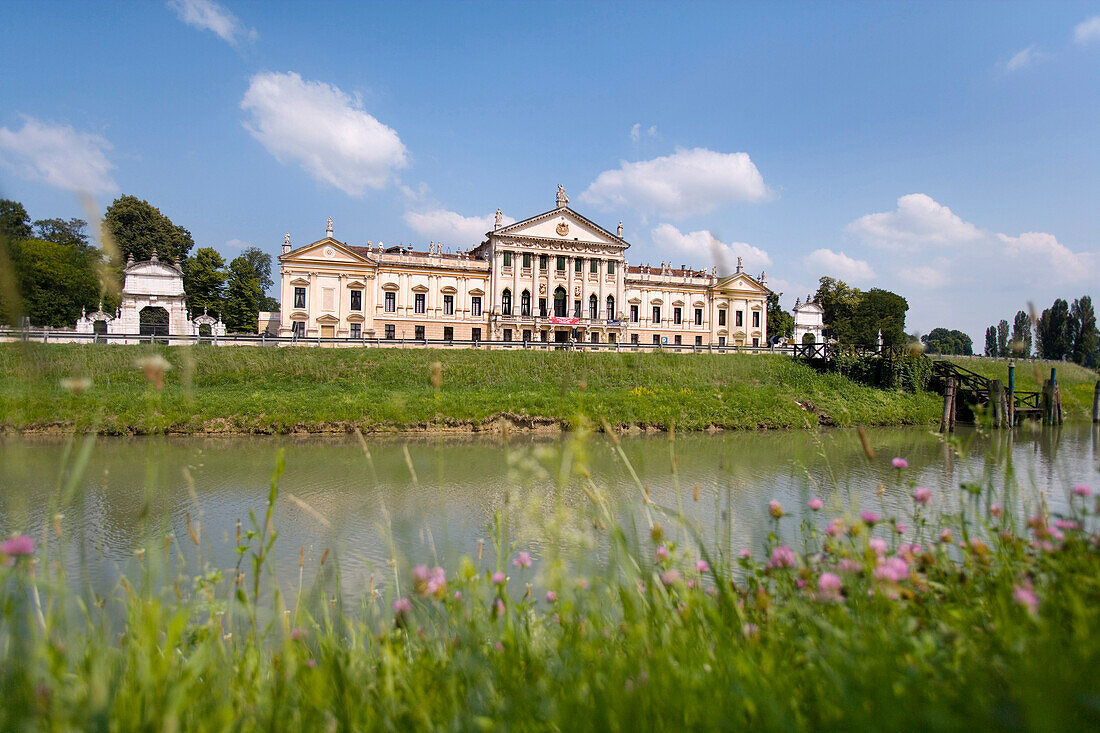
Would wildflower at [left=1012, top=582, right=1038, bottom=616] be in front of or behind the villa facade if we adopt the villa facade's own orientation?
in front

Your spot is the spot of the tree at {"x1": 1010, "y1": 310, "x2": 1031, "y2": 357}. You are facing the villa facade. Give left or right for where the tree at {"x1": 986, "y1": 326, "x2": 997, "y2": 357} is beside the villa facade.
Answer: right

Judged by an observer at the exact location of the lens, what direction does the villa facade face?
facing the viewer and to the right of the viewer

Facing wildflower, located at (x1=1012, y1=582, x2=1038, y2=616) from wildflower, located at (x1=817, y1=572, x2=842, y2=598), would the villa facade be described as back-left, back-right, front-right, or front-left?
back-left

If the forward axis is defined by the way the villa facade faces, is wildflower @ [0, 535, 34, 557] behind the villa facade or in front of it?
in front

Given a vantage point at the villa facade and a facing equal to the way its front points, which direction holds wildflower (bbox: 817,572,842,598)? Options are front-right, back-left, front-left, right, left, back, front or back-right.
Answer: front-right

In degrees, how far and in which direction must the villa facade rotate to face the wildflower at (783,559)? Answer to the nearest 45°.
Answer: approximately 45° to its right
